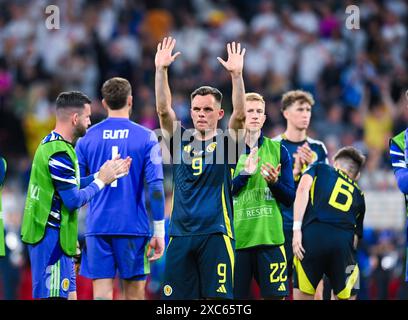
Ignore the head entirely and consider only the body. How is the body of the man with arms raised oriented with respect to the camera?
toward the camera

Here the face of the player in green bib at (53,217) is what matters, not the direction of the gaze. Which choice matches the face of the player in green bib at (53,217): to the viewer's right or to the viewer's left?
to the viewer's right

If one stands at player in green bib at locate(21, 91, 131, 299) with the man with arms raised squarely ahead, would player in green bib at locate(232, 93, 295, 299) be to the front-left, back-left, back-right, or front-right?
front-left

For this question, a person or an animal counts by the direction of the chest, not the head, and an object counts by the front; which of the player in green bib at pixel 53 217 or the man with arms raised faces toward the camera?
the man with arms raised

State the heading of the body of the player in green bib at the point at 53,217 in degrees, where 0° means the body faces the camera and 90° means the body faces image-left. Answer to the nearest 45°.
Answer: approximately 270°

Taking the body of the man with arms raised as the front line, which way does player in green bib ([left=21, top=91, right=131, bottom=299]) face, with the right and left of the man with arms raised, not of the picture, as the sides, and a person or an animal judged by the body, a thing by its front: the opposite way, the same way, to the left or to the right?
to the left

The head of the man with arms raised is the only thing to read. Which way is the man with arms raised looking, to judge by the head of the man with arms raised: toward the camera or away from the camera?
toward the camera

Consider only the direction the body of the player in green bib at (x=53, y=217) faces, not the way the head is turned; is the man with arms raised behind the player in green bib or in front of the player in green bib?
in front

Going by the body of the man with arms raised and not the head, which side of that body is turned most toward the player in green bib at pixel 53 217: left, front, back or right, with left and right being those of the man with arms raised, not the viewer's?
right

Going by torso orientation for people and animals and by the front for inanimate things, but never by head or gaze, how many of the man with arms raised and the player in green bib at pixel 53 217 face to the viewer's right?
1

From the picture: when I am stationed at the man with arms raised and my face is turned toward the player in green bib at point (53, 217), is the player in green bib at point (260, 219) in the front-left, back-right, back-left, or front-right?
back-right

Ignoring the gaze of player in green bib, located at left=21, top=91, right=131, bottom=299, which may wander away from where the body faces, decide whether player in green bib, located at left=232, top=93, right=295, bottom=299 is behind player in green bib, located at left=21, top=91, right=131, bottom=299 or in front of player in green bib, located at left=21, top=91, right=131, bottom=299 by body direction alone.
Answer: in front

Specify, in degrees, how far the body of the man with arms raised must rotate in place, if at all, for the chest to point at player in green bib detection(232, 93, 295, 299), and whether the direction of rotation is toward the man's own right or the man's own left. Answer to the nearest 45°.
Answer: approximately 135° to the man's own left
